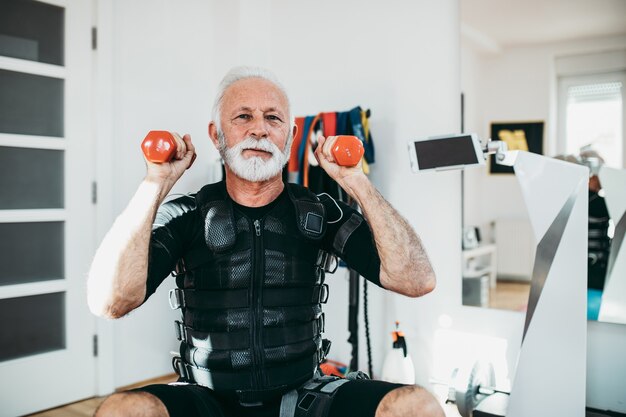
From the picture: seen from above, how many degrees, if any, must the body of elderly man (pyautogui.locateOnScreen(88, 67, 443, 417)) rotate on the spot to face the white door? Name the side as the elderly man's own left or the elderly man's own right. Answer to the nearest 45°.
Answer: approximately 135° to the elderly man's own right

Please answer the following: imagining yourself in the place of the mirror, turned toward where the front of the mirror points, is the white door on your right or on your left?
on your right

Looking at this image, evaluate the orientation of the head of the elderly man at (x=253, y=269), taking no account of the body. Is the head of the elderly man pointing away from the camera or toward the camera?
toward the camera

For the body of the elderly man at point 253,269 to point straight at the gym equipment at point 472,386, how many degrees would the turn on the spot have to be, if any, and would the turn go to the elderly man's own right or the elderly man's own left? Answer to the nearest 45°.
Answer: approximately 135° to the elderly man's own left

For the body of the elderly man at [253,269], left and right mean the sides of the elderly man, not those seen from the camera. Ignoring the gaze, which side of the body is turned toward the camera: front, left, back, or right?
front

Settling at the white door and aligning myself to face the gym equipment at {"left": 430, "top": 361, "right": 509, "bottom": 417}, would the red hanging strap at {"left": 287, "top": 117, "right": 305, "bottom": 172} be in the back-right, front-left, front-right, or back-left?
front-left

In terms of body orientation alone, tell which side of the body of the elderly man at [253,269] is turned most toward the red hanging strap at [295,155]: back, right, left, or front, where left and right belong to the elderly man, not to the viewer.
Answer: back

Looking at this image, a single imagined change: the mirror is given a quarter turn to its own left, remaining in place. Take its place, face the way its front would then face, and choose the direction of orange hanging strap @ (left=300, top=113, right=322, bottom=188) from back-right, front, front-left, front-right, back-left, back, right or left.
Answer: back

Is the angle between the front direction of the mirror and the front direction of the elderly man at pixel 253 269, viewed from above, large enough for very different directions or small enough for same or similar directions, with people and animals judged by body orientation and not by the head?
same or similar directions

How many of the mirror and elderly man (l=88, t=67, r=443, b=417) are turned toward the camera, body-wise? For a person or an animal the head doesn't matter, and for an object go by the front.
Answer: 2
